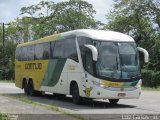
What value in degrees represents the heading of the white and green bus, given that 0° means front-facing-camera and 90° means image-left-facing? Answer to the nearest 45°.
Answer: approximately 315°

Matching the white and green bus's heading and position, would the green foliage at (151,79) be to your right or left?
on your left
